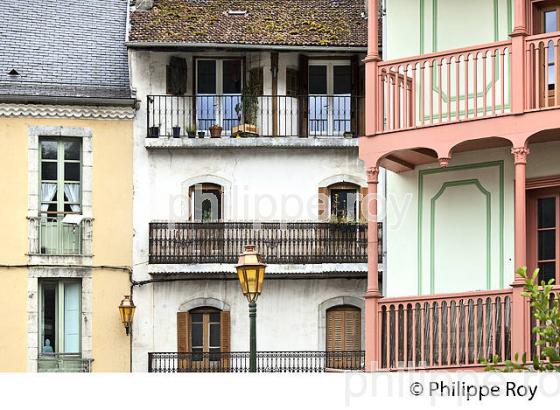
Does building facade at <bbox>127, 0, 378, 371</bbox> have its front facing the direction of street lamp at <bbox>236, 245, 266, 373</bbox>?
yes

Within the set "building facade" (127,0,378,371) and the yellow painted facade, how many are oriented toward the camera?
2

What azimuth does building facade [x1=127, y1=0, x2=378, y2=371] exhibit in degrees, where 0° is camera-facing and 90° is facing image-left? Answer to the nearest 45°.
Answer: approximately 0°

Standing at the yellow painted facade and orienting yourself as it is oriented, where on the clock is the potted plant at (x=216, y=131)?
The potted plant is roughly at 9 o'clock from the yellow painted facade.
